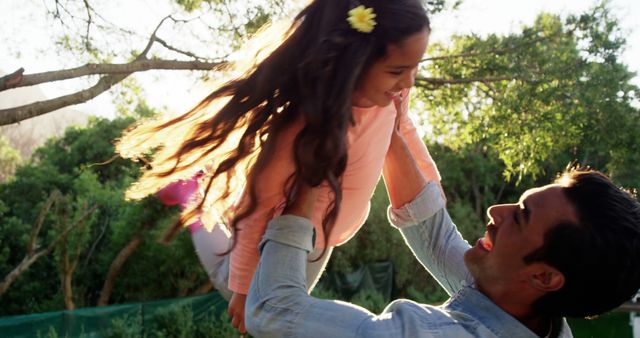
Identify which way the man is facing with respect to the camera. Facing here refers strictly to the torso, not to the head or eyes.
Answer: to the viewer's left

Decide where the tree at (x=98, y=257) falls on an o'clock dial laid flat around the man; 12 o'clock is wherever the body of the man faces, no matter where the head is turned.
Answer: The tree is roughly at 2 o'clock from the man.

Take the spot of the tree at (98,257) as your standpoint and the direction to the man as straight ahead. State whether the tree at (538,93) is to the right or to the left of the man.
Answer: left

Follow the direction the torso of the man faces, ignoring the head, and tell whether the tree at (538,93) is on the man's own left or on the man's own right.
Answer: on the man's own right

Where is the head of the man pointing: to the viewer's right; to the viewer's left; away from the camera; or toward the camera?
to the viewer's left
